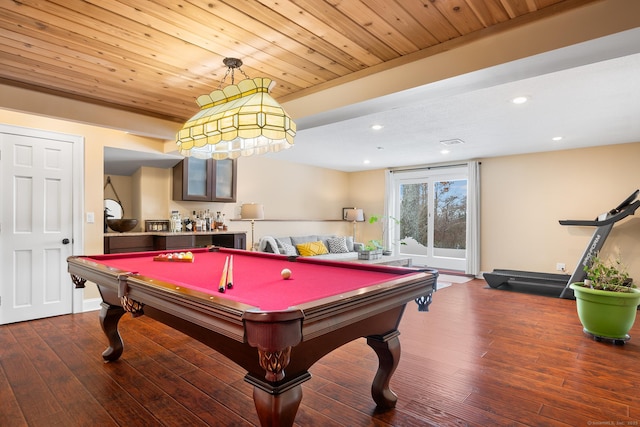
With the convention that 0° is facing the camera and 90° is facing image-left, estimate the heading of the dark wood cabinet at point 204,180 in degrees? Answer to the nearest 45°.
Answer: approximately 315°

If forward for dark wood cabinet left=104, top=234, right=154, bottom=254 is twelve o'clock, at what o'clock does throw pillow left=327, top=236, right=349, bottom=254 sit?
The throw pillow is roughly at 10 o'clock from the dark wood cabinet.

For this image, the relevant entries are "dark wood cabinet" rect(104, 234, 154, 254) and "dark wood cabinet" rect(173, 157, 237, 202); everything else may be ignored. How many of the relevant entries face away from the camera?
0

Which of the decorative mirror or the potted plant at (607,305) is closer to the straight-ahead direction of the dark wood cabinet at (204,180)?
the potted plant

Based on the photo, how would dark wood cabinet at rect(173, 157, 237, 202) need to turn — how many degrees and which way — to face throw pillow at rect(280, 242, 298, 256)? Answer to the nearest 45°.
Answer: approximately 45° to its left

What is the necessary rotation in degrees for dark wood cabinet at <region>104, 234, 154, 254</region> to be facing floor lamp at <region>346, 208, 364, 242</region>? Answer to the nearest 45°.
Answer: approximately 45° to its left

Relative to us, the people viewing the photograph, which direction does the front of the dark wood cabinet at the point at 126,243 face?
facing the viewer and to the right of the viewer

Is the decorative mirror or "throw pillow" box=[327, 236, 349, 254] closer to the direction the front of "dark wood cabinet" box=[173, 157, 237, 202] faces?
the throw pillow

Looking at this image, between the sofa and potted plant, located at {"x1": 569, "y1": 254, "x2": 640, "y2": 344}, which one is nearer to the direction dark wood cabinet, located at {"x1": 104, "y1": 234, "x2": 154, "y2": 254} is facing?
the potted plant

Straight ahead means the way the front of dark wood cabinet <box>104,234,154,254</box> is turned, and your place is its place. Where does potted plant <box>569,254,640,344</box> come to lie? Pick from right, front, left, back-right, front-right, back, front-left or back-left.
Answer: front

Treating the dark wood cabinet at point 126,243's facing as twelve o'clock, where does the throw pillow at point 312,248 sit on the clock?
The throw pillow is roughly at 10 o'clock from the dark wood cabinet.
